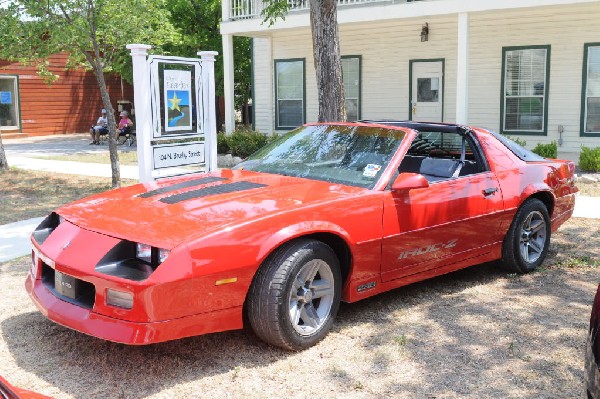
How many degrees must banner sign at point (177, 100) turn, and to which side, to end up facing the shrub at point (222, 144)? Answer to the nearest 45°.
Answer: approximately 180°

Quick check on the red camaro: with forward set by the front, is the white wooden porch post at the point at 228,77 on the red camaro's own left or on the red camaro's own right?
on the red camaro's own right

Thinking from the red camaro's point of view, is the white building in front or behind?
behind

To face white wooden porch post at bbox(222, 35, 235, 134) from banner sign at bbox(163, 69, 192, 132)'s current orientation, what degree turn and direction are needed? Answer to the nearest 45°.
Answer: approximately 180°

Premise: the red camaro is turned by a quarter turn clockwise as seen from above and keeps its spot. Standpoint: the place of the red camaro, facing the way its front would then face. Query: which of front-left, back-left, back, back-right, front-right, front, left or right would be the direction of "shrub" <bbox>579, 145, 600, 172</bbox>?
right

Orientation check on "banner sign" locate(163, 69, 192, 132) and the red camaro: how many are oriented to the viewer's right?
0

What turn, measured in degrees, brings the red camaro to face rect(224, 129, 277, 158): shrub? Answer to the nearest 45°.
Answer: approximately 135° to its right

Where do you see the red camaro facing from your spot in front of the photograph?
facing the viewer and to the left of the viewer

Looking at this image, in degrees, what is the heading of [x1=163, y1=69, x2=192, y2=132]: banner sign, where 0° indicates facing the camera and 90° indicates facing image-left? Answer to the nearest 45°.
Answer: approximately 0°

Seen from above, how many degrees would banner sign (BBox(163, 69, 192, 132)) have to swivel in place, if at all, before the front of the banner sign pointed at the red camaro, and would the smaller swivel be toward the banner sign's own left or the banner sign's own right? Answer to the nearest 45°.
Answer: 0° — it already faces it

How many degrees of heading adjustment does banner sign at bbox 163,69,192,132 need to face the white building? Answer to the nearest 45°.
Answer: approximately 135° to its left

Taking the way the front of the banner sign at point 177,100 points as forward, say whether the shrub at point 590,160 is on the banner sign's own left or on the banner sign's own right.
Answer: on the banner sign's own left
